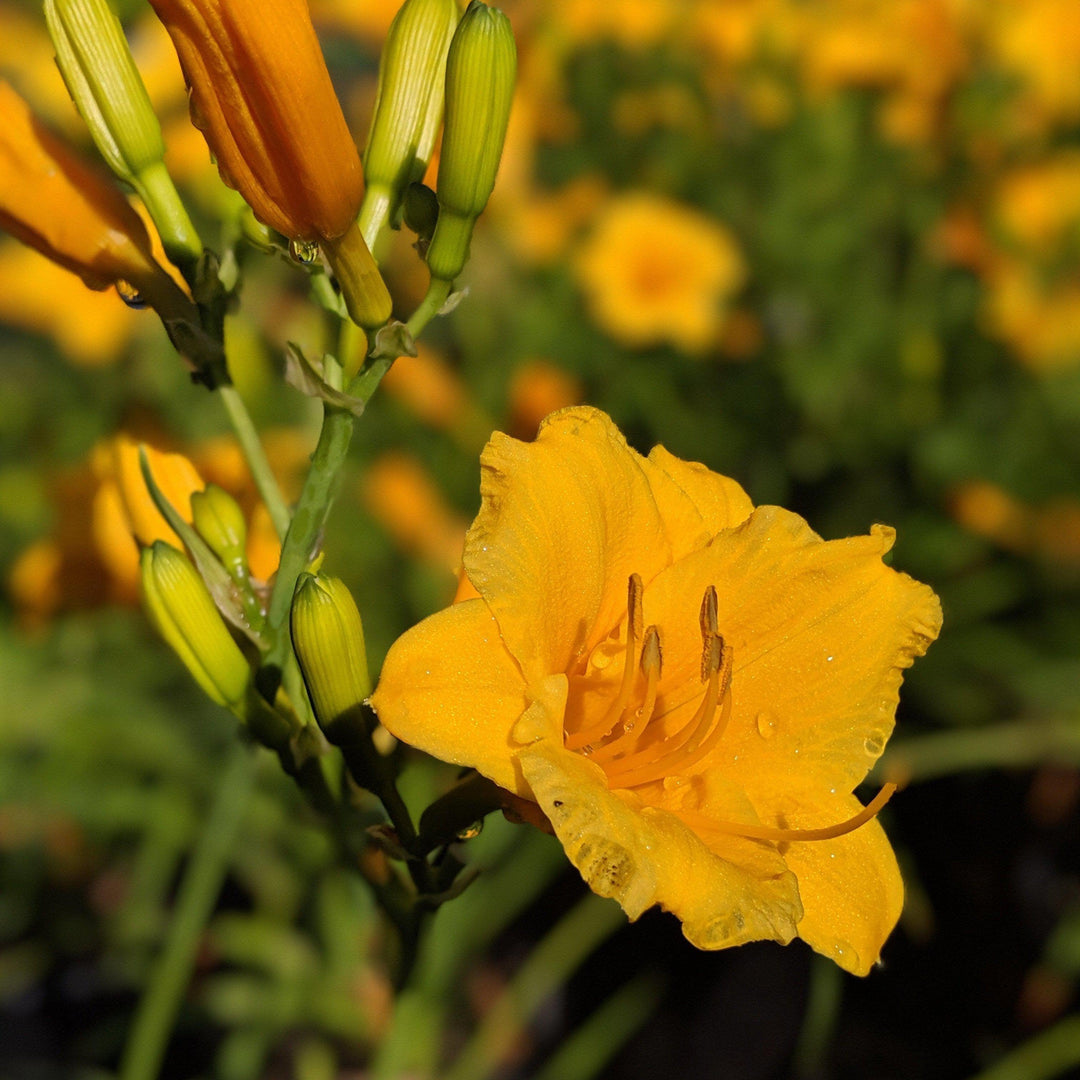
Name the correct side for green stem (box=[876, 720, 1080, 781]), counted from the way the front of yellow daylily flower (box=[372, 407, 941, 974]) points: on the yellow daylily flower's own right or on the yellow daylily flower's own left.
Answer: on the yellow daylily flower's own left

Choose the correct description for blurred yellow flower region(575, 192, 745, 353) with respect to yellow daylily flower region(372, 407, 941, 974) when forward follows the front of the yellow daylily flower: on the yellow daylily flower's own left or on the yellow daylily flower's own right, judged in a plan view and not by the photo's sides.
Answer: on the yellow daylily flower's own left

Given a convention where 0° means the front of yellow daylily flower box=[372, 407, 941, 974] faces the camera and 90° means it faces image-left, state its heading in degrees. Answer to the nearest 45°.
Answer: approximately 315°
